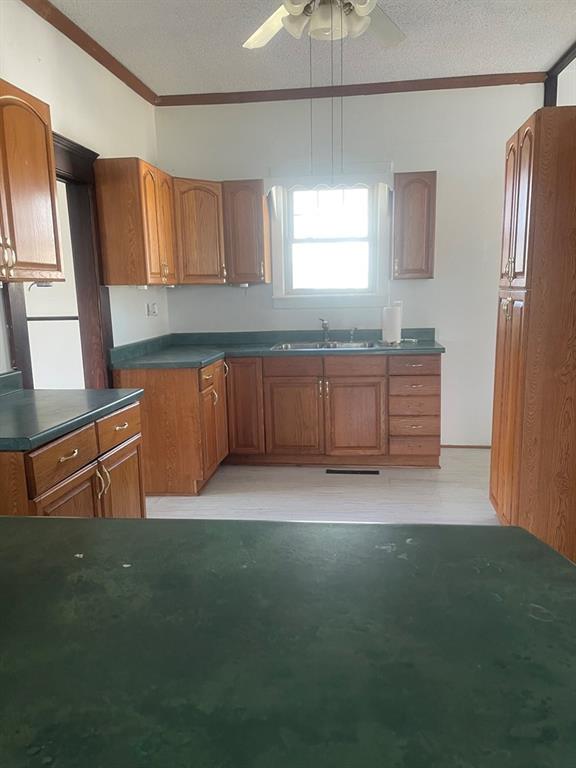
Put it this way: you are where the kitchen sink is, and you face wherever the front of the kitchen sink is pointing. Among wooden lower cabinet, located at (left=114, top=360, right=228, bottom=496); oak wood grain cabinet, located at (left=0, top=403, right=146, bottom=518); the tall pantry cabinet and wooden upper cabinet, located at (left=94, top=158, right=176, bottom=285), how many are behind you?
0

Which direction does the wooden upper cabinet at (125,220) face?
to the viewer's right

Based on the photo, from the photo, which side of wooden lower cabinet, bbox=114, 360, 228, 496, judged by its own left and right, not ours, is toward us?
right

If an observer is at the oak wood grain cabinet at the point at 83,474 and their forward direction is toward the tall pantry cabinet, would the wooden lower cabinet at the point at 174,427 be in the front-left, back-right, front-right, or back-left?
front-left

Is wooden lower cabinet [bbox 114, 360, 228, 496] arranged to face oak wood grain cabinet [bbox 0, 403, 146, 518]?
no

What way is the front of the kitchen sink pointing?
toward the camera

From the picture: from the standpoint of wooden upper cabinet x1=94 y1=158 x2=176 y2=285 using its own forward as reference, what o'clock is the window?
The window is roughly at 11 o'clock from the wooden upper cabinet.

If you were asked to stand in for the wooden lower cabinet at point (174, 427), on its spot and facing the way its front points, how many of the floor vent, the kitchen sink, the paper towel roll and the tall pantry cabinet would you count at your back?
0

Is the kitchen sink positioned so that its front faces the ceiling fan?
yes

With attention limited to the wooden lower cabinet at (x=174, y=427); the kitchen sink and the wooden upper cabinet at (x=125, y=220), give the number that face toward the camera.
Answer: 1

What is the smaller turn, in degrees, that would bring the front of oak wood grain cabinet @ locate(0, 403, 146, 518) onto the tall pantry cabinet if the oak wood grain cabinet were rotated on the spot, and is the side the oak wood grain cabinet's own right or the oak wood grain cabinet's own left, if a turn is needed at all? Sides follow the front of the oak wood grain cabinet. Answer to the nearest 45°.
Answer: approximately 45° to the oak wood grain cabinet's own left

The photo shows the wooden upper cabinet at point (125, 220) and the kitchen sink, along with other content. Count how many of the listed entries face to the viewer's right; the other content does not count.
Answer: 1
